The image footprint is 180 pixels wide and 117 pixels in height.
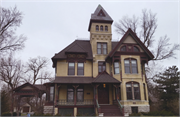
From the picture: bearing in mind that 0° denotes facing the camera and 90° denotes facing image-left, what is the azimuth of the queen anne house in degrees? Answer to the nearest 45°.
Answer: approximately 0°
